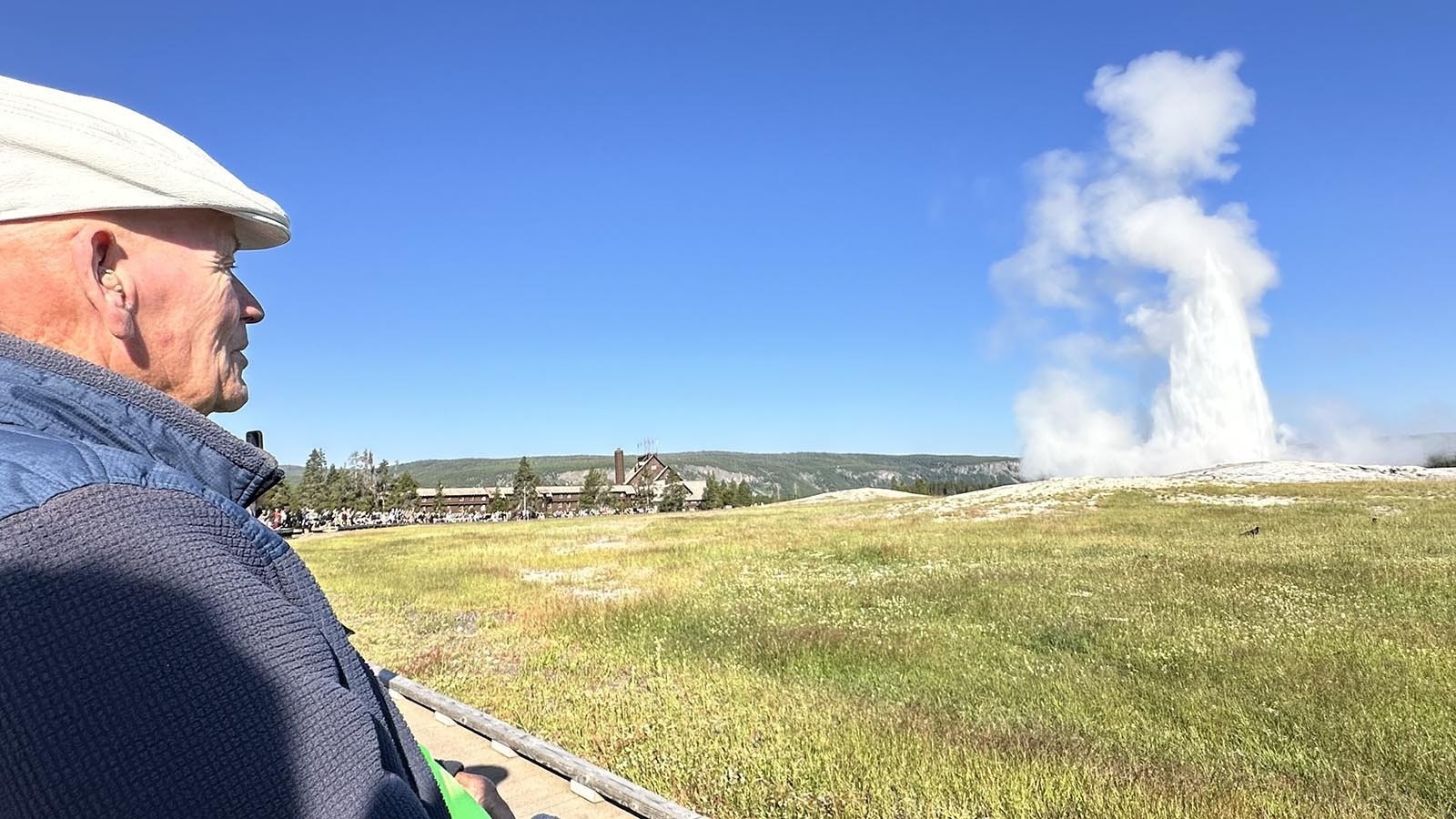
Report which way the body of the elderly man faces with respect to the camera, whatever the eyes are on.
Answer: to the viewer's right
